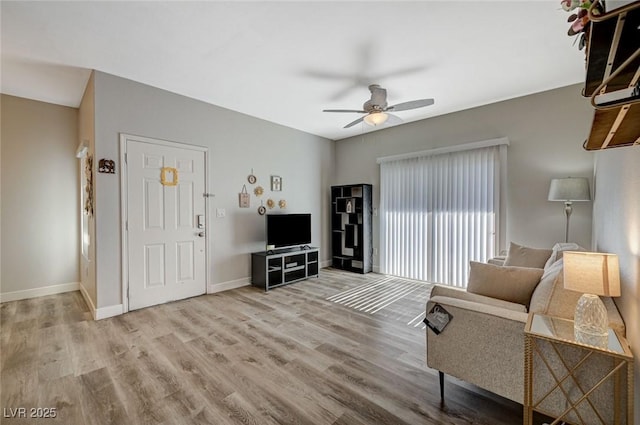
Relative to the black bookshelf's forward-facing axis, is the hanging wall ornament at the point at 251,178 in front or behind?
in front

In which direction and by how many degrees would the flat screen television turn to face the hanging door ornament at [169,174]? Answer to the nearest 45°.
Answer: approximately 90° to its right

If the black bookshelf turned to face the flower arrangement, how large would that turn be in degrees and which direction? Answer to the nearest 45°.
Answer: approximately 45° to its left

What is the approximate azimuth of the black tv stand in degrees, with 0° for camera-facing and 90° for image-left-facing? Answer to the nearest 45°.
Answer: approximately 315°

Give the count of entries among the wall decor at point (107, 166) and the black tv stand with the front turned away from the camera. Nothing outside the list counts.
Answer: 0

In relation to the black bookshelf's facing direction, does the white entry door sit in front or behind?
in front

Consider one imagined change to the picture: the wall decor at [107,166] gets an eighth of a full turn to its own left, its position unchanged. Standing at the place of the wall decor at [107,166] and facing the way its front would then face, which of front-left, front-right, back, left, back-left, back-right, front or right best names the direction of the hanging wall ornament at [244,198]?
front-left
